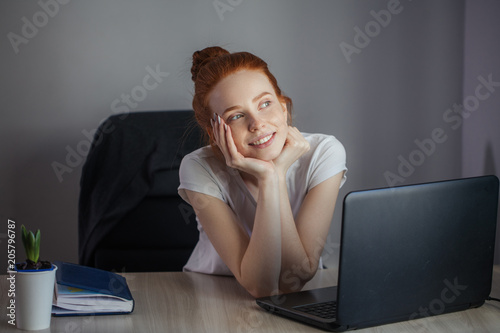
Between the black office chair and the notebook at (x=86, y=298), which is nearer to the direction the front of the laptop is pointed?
the black office chair

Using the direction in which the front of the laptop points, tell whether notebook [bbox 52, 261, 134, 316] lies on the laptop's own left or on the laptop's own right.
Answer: on the laptop's own left

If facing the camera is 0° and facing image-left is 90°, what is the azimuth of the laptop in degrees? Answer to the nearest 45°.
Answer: approximately 135°

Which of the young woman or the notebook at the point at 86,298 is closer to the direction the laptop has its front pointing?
the young woman

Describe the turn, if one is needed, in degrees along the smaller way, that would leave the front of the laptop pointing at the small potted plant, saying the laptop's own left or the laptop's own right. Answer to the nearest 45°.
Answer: approximately 45° to the laptop's own left

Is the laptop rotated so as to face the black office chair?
yes

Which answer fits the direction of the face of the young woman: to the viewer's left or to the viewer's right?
to the viewer's right

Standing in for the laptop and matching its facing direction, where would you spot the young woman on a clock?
The young woman is roughly at 12 o'clock from the laptop.

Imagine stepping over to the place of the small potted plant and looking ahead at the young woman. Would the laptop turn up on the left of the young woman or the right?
right
